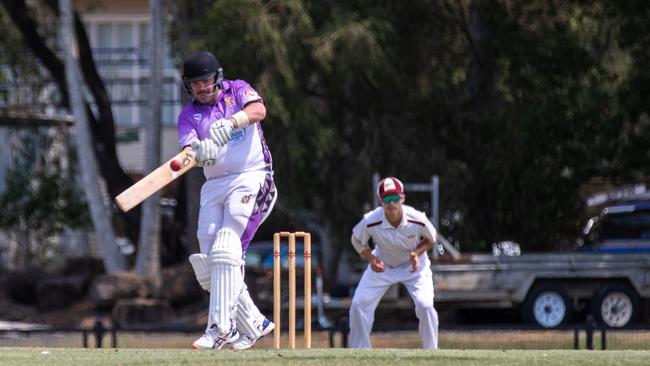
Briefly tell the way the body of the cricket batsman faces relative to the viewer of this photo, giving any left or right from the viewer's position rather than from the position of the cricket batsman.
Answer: facing the viewer and to the left of the viewer

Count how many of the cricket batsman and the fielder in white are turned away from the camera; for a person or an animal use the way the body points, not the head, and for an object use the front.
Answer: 0

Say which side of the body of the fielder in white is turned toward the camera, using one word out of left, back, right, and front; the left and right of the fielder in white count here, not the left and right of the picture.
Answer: front

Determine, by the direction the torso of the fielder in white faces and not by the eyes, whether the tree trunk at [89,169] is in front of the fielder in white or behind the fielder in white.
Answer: behind

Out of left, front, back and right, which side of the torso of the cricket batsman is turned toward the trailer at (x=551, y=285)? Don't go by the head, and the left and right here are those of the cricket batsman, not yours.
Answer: back

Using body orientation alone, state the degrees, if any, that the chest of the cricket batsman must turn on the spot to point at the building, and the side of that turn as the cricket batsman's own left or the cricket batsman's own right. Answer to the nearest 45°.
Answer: approximately 135° to the cricket batsman's own right

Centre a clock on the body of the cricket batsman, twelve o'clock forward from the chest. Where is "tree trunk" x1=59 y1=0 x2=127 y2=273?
The tree trunk is roughly at 4 o'clock from the cricket batsman.

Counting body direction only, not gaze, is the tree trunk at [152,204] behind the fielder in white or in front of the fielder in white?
behind

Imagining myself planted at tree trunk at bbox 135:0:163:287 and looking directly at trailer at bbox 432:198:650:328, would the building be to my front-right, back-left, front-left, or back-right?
back-left

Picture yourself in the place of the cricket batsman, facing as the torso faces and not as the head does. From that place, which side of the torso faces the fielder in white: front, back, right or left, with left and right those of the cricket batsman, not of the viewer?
back
